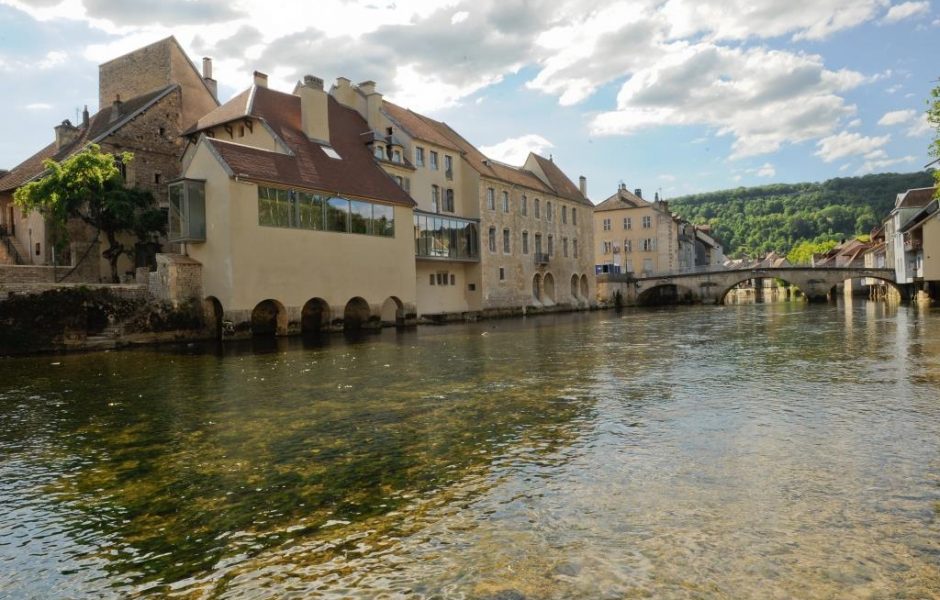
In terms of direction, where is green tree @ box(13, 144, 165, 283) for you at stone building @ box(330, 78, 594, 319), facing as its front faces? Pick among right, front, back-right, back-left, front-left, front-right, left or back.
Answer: right

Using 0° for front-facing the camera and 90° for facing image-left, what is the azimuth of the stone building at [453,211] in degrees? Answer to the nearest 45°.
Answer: approximately 315°

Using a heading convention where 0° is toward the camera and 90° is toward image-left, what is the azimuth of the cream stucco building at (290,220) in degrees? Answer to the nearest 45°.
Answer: approximately 315°

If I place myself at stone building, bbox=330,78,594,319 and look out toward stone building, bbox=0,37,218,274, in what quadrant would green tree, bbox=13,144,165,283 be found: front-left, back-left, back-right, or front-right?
front-left

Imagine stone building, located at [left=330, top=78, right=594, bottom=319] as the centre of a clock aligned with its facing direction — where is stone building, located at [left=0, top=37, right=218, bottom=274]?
stone building, located at [left=0, top=37, right=218, bottom=274] is roughly at 4 o'clock from stone building, located at [left=330, top=78, right=594, bottom=319].

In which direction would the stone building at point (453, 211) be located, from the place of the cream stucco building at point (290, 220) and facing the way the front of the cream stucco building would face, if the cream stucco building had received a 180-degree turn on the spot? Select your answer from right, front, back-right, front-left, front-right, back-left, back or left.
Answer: right

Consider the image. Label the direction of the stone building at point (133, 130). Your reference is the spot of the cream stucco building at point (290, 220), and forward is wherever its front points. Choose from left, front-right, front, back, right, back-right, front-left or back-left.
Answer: back
